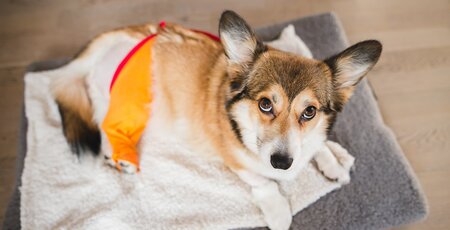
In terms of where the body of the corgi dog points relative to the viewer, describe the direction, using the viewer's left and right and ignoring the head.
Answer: facing the viewer and to the right of the viewer
